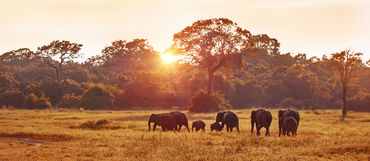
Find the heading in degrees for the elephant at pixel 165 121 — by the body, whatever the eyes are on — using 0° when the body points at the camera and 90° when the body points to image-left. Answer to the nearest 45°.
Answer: approximately 90°

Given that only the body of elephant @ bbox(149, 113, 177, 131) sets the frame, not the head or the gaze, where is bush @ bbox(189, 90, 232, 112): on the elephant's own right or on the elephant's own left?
on the elephant's own right

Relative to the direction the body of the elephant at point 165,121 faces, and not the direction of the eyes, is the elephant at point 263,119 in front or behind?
behind

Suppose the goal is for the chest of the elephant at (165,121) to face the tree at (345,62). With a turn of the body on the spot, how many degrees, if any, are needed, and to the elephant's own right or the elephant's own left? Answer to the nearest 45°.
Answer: approximately 135° to the elephant's own right
